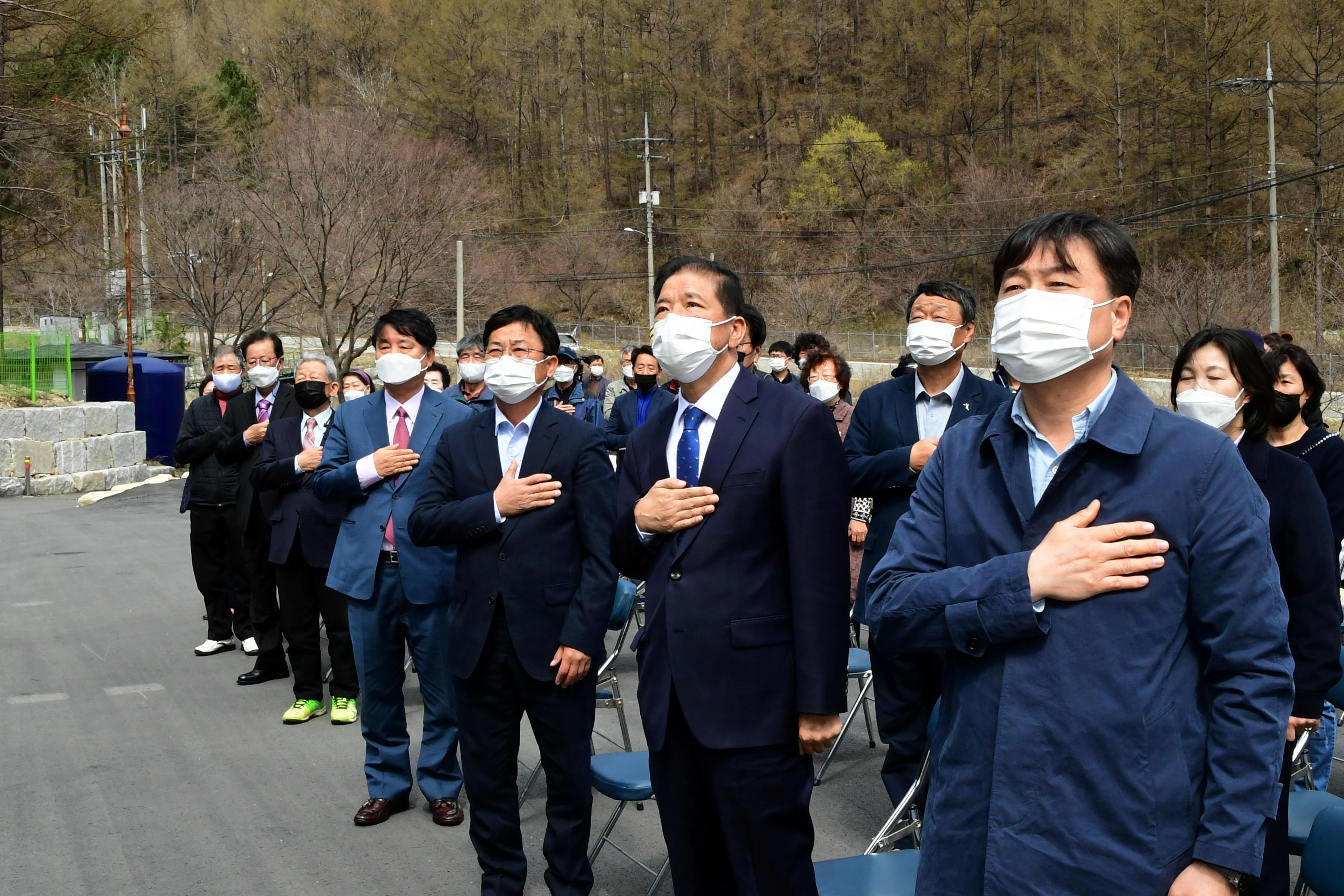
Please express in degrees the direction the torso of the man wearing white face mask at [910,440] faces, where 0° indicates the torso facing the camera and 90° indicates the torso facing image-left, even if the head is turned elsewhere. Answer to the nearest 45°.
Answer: approximately 0°

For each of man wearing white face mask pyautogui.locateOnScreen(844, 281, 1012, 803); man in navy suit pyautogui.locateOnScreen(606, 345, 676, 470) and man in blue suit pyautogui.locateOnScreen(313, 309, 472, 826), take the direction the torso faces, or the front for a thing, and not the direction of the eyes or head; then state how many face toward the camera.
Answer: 3

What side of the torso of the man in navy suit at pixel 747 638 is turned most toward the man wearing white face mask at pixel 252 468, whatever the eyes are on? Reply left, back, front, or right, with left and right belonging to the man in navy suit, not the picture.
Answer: right

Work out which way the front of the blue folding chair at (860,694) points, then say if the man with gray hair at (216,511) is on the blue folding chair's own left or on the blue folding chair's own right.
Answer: on the blue folding chair's own right

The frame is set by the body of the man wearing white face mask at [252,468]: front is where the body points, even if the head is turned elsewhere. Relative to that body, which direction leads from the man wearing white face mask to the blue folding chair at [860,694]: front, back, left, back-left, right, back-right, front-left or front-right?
left

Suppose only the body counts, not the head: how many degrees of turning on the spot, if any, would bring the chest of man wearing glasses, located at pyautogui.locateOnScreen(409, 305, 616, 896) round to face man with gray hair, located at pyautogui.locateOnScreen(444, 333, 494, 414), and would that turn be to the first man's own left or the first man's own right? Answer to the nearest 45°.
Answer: approximately 135° to the first man's own right

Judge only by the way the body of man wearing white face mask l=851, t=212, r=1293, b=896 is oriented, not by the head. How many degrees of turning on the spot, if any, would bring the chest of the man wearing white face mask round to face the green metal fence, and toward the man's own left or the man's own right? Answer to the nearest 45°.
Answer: approximately 90° to the man's own right

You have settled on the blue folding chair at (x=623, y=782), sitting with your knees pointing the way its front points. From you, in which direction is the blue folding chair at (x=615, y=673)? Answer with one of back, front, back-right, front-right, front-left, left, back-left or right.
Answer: back-right
